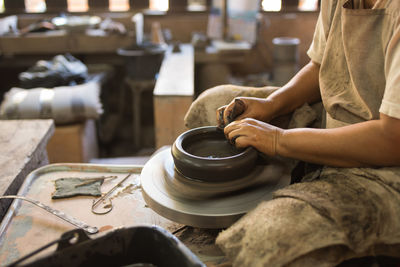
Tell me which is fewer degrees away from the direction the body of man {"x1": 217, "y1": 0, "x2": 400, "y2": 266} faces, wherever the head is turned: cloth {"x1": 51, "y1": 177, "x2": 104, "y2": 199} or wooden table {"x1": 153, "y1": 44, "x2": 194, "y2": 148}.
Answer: the cloth

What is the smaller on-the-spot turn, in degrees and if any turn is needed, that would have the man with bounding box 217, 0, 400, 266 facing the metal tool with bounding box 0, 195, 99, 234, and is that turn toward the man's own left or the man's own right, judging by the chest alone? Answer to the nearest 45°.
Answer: approximately 45° to the man's own right

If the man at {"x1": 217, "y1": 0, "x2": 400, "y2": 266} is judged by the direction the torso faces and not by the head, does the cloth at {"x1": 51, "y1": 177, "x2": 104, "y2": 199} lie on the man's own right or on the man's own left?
on the man's own right

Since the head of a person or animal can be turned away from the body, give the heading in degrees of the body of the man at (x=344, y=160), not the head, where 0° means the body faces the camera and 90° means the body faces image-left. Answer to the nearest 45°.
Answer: approximately 45°
